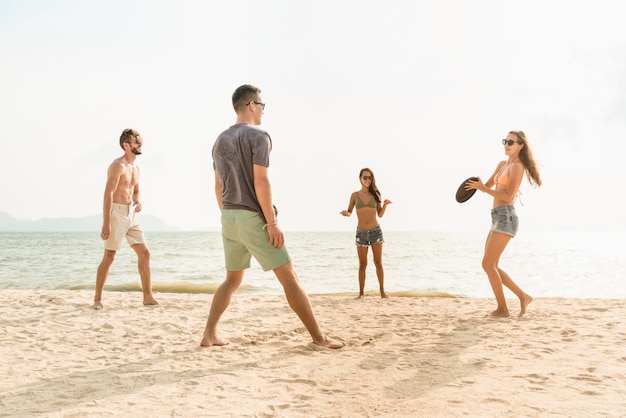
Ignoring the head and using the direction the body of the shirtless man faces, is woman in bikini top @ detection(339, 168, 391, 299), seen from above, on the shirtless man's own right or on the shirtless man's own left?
on the shirtless man's own left

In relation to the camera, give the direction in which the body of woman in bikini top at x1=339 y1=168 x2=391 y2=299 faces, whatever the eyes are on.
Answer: toward the camera

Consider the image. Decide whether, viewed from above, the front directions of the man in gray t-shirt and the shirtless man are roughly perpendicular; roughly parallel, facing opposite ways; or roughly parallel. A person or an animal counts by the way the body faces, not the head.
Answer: roughly perpendicular

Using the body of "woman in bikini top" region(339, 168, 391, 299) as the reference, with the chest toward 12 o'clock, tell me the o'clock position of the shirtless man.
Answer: The shirtless man is roughly at 2 o'clock from the woman in bikini top.

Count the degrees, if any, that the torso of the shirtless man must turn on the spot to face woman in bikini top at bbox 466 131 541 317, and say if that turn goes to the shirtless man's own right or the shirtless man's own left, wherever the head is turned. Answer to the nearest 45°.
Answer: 0° — they already face them

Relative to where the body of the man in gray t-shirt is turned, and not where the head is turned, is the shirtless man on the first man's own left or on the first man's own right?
on the first man's own left

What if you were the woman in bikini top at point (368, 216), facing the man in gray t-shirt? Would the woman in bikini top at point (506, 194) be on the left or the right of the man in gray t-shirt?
left

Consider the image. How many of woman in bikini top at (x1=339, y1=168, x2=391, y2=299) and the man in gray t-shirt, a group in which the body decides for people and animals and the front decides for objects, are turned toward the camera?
1

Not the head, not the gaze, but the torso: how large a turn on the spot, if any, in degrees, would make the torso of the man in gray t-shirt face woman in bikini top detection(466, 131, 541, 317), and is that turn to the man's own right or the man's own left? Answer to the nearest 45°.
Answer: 0° — they already face them

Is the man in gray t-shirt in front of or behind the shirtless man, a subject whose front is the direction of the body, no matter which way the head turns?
in front

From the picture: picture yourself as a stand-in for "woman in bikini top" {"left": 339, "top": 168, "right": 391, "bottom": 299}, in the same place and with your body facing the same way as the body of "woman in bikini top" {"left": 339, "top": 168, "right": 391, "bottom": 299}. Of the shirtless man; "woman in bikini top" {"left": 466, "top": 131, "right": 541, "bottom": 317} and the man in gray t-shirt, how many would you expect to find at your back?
0

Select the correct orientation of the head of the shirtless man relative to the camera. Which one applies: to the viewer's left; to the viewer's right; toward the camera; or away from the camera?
to the viewer's right

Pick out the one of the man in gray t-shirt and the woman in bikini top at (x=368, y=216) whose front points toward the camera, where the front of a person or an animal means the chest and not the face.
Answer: the woman in bikini top

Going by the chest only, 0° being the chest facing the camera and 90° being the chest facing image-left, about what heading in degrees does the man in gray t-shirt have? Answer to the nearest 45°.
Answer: approximately 225°

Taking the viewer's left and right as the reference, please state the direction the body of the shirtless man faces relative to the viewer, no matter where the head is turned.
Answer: facing the viewer and to the right of the viewer

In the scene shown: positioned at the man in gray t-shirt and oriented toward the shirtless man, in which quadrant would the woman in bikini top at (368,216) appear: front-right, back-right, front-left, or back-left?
front-right

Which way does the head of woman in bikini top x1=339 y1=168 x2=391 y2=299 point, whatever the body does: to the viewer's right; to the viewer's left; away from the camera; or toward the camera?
toward the camera
